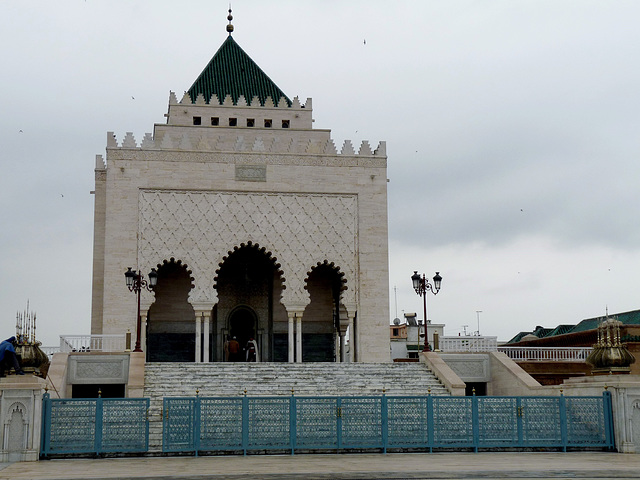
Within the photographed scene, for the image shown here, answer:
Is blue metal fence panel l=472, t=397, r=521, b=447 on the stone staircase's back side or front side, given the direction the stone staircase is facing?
on the front side

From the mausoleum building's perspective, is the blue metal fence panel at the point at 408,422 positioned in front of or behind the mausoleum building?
in front

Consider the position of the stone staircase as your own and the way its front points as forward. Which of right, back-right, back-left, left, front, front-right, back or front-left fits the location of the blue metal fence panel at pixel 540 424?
front-left

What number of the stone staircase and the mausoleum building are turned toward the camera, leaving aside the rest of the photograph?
2

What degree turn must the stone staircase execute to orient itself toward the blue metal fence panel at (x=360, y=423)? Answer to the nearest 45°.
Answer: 0° — it already faces it

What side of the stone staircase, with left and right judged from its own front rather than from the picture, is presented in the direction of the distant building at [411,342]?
back

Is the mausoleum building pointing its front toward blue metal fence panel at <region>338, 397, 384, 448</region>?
yes

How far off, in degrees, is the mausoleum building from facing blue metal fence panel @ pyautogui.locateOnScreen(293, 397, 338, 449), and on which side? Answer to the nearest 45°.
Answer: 0° — it already faces it

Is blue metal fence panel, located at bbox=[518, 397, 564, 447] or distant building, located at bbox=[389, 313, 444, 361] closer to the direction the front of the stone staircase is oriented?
the blue metal fence panel

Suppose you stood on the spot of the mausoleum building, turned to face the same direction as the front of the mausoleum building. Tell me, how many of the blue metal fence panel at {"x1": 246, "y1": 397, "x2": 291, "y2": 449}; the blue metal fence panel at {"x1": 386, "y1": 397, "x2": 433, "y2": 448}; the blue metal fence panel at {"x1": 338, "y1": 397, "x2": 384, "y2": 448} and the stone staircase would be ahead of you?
4

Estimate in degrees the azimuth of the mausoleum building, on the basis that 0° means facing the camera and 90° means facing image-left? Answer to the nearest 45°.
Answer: approximately 0°
